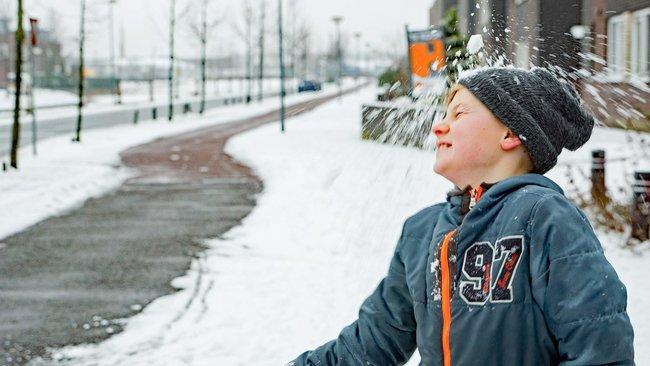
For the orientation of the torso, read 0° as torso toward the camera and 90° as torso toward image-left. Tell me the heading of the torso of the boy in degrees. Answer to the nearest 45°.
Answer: approximately 45°

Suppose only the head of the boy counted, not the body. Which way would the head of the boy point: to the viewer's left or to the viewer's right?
to the viewer's left
